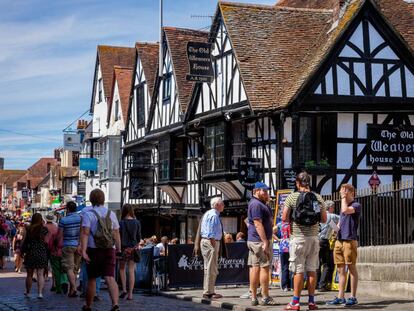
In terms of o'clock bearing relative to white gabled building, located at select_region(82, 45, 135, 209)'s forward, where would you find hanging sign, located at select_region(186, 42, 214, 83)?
The hanging sign is roughly at 10 o'clock from the white gabled building.

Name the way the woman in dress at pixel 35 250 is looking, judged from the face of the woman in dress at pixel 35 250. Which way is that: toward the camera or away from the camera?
away from the camera

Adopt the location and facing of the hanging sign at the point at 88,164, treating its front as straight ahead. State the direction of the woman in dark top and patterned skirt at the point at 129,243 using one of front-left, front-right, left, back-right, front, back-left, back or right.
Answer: front

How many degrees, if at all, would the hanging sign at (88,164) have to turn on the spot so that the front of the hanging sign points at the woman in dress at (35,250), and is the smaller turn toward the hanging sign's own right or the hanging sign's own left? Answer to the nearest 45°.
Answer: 0° — it already faces them

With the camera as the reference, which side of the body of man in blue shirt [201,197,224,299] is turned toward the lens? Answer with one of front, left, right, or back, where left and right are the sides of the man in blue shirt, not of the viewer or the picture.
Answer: right

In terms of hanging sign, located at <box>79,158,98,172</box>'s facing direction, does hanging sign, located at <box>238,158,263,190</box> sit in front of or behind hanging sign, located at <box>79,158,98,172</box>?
in front

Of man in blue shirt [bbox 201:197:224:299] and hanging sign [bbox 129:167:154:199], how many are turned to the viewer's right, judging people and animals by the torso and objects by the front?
1

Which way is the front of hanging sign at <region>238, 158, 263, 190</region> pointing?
toward the camera

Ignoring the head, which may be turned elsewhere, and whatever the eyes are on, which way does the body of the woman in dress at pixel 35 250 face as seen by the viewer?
away from the camera

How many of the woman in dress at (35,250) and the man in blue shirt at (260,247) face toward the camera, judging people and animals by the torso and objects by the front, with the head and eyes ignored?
0

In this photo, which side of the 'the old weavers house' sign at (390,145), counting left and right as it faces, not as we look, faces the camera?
front

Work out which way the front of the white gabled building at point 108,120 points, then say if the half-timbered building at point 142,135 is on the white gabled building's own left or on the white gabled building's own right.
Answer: on the white gabled building's own left
